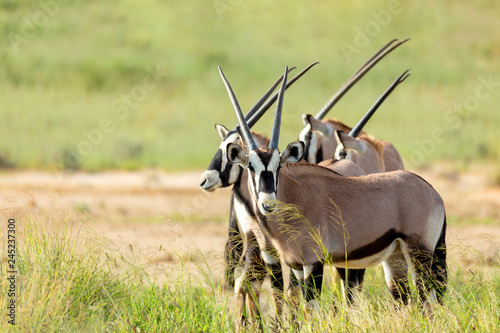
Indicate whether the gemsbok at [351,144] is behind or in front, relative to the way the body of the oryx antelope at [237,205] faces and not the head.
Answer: behind

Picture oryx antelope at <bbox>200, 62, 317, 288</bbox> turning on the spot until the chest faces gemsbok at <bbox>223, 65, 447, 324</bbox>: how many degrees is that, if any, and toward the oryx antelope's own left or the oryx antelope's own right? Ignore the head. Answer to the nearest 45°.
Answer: approximately 90° to the oryx antelope's own left

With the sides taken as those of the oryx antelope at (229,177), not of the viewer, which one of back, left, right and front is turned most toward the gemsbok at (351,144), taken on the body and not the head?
back

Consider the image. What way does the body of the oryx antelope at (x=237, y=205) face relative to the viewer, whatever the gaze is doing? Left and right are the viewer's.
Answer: facing the viewer and to the left of the viewer
